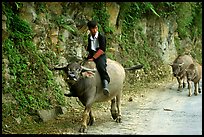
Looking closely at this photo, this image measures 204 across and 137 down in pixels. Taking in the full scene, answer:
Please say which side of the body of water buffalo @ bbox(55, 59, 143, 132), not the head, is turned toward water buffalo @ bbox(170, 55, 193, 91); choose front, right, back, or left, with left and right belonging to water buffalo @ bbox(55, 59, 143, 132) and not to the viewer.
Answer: back

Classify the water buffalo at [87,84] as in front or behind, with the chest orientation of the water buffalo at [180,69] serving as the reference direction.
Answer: in front

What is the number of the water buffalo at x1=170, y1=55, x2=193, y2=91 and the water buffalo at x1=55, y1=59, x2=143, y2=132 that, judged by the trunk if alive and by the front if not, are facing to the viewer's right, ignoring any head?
0

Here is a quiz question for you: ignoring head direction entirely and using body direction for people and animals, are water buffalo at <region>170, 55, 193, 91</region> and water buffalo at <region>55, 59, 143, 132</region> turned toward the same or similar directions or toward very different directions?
same or similar directions

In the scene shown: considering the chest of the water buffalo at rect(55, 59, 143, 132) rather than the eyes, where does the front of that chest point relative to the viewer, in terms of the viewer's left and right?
facing the viewer and to the left of the viewer
